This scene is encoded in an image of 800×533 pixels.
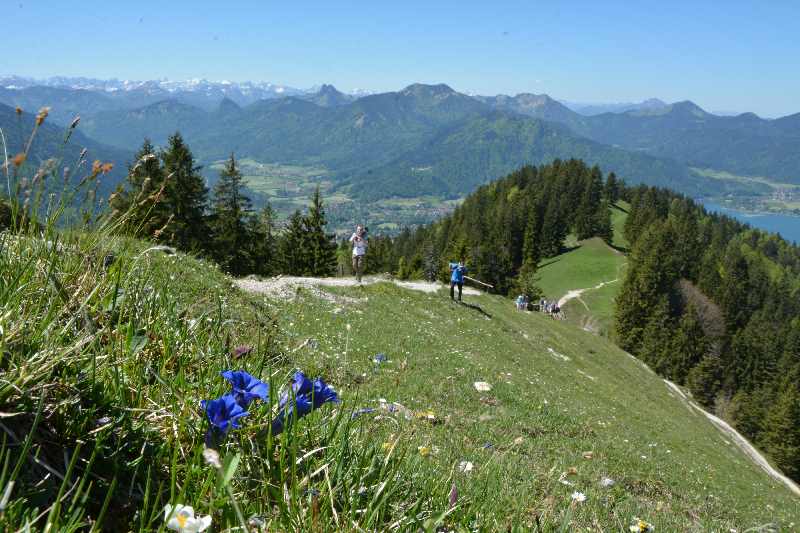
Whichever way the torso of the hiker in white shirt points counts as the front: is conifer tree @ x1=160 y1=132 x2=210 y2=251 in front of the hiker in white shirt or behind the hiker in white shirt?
behind

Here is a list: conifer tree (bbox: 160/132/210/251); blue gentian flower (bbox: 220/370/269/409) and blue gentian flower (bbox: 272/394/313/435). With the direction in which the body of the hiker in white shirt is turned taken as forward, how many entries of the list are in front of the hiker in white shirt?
2

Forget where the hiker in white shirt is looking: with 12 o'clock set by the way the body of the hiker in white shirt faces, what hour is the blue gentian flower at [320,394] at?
The blue gentian flower is roughly at 12 o'clock from the hiker in white shirt.

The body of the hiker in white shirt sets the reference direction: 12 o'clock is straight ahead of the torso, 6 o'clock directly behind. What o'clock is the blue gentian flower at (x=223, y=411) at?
The blue gentian flower is roughly at 12 o'clock from the hiker in white shirt.

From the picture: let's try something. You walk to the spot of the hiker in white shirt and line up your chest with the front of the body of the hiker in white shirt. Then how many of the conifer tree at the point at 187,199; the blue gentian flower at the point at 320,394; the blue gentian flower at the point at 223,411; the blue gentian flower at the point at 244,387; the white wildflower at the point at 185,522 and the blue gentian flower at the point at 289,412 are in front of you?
5

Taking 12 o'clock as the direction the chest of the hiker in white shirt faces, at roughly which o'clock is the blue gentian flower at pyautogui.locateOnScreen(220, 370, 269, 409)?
The blue gentian flower is roughly at 12 o'clock from the hiker in white shirt.

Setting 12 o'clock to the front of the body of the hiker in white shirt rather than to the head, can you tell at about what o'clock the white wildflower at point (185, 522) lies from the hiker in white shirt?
The white wildflower is roughly at 12 o'clock from the hiker in white shirt.

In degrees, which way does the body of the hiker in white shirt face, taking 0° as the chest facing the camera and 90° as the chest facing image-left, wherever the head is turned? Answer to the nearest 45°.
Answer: approximately 0°

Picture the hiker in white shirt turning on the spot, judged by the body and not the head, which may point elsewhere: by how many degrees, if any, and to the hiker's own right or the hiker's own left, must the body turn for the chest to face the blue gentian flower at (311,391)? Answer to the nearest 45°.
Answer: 0° — they already face it
